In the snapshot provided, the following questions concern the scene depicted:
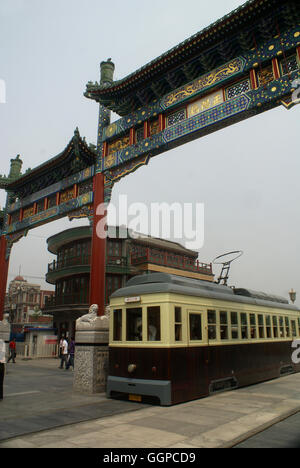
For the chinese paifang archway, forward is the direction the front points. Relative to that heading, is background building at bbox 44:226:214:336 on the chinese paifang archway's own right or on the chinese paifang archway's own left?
on the chinese paifang archway's own right

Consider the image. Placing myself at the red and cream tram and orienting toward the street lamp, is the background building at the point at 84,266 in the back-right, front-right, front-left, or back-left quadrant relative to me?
front-left

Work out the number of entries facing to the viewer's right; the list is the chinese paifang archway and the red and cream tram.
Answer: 0

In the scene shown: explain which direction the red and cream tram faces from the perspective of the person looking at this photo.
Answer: facing the viewer and to the left of the viewer

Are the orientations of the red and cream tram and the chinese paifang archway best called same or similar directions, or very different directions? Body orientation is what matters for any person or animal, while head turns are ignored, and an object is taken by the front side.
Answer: same or similar directions

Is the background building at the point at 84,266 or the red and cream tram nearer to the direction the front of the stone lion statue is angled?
the red and cream tram
